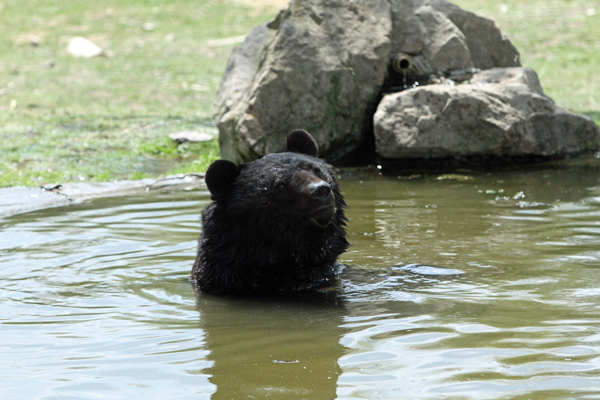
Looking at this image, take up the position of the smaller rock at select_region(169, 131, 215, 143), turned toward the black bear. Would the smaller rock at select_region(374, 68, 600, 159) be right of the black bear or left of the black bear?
left

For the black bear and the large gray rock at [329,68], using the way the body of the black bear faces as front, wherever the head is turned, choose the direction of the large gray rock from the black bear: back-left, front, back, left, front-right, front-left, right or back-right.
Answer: back-left

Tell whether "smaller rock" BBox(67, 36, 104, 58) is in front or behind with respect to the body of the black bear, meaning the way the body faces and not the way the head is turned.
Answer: behind

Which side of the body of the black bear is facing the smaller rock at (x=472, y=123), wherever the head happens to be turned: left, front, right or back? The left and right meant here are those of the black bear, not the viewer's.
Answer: left

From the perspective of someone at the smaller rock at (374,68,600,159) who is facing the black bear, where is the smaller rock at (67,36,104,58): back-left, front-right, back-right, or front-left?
back-right
